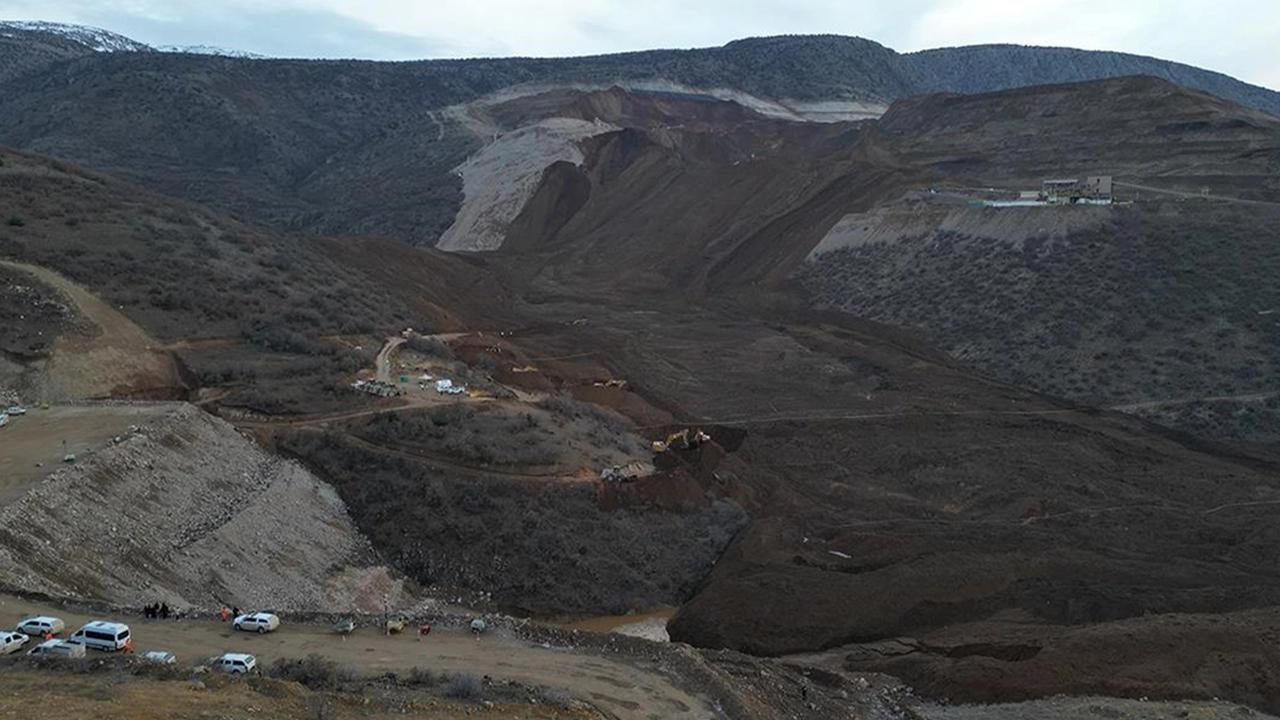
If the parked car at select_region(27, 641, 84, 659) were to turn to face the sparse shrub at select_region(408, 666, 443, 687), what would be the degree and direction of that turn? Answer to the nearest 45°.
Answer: approximately 180°

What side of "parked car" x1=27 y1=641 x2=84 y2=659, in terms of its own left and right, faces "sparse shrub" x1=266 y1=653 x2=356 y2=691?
back

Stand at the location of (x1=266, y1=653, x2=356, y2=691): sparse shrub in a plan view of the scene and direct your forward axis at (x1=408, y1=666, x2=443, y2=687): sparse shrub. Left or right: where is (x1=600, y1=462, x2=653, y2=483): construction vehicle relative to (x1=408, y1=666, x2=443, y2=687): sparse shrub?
left

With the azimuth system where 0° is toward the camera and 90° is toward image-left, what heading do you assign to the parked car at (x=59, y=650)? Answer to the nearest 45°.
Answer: approximately 90°

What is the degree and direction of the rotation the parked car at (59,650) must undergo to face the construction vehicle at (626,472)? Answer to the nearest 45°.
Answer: approximately 135° to its right

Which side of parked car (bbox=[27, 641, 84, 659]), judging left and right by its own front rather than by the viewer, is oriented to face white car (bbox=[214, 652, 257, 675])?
back

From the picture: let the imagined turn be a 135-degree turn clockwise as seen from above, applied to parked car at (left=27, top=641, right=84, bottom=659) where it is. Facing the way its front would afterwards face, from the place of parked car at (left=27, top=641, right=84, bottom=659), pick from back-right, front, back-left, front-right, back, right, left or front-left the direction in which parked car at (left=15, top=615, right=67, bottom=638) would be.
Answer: front-left

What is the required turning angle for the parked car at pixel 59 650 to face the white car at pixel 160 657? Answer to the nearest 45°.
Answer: approximately 180°

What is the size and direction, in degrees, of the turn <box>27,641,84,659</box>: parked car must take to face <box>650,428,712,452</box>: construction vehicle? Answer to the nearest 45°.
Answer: approximately 135° to its right

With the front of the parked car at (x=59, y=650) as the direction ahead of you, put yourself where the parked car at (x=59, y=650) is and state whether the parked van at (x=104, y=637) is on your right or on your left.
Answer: on your right

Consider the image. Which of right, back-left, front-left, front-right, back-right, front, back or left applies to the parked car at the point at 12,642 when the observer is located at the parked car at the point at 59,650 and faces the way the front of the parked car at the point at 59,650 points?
front-right

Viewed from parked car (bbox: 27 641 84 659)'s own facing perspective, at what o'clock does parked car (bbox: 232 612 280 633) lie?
parked car (bbox: 232 612 280 633) is roughly at 5 o'clock from parked car (bbox: 27 641 84 659).
